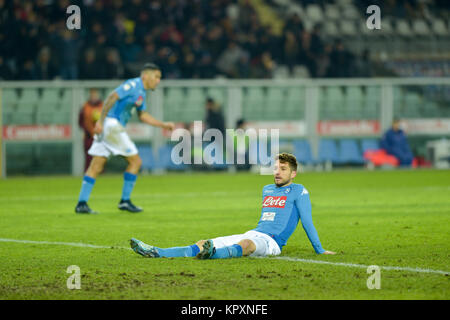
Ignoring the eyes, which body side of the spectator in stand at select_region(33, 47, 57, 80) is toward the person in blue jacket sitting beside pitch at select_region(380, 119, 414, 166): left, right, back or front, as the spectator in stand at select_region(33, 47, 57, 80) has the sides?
left

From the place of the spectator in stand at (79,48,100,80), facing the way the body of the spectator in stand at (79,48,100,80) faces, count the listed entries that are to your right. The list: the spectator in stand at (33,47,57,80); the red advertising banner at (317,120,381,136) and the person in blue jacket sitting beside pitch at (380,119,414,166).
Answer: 1

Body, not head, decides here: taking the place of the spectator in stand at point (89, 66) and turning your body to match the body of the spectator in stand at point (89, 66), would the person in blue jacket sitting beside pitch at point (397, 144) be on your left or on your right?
on your left

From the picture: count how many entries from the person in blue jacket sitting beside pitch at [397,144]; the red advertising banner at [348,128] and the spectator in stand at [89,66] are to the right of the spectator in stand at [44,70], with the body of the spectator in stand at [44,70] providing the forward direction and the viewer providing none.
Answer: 0

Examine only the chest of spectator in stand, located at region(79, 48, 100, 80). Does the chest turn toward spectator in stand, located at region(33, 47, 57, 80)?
no

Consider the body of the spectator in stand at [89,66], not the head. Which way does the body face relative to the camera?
toward the camera

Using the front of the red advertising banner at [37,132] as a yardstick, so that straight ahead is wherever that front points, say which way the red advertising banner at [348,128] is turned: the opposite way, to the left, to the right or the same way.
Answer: the same way

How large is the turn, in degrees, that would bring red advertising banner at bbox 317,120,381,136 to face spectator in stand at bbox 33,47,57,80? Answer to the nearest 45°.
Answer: approximately 90° to its right

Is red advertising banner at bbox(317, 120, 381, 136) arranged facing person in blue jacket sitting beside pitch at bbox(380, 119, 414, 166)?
no

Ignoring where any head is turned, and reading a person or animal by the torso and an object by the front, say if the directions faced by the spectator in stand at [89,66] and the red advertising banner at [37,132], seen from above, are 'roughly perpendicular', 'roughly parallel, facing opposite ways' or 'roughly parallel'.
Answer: roughly parallel

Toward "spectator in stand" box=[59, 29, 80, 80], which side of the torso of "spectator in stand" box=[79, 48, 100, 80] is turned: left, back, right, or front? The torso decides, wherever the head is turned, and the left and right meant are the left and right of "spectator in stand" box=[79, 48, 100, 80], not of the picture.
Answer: right

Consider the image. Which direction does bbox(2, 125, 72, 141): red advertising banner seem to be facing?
toward the camera

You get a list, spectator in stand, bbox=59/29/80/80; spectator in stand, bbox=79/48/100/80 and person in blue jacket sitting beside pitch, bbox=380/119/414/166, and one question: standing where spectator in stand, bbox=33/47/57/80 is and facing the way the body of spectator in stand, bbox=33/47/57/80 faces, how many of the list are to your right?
0

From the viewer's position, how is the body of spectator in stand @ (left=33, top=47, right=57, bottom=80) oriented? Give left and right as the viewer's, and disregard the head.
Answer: facing the viewer

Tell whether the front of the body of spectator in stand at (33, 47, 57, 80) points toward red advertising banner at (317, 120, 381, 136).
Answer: no
